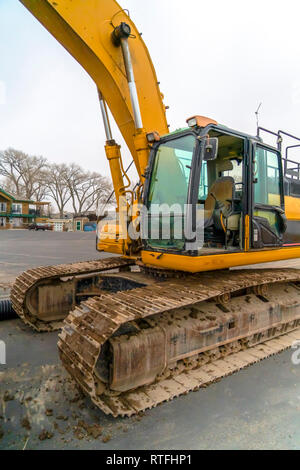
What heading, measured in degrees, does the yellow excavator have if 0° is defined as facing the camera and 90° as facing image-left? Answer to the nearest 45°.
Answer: approximately 45°

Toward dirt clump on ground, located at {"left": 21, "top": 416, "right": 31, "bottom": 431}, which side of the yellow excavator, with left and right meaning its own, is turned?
front

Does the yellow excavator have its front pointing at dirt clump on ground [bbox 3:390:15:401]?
yes

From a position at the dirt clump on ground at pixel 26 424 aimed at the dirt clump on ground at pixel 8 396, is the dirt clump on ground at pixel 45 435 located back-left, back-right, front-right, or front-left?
back-right
